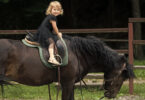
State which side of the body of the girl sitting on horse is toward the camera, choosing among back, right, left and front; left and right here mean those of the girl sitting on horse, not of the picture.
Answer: right

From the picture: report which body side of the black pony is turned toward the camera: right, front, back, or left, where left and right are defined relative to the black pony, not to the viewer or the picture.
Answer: right
